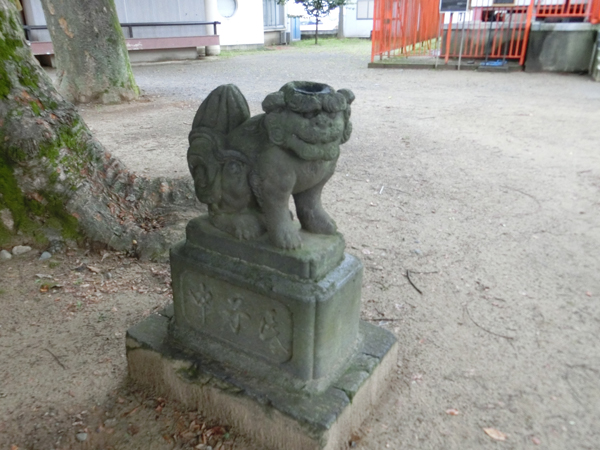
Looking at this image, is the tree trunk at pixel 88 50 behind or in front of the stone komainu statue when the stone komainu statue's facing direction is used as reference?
behind

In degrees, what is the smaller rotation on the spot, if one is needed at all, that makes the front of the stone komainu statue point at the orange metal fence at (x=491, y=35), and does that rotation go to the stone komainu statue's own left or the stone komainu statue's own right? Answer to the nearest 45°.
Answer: approximately 90° to the stone komainu statue's own left

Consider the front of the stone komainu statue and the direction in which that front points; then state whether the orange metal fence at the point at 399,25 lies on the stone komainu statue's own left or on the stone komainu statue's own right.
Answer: on the stone komainu statue's own left

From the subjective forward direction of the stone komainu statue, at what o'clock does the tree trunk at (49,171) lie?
The tree trunk is roughly at 6 o'clock from the stone komainu statue.

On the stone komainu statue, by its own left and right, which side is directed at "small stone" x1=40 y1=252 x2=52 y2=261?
back

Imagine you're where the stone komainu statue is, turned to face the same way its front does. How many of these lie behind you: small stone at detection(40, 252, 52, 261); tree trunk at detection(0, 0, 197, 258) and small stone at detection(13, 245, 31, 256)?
3

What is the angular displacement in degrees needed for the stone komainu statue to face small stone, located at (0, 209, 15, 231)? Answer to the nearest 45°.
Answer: approximately 180°

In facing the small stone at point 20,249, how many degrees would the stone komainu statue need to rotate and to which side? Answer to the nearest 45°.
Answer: approximately 180°

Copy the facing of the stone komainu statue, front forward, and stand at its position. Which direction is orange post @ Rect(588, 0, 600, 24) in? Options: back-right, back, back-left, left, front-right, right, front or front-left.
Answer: left

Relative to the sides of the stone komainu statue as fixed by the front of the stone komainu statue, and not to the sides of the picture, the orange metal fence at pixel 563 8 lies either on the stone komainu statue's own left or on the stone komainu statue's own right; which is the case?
on the stone komainu statue's own left
